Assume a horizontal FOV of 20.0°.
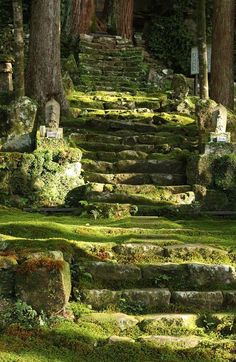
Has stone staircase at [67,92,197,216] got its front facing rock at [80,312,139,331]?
yes

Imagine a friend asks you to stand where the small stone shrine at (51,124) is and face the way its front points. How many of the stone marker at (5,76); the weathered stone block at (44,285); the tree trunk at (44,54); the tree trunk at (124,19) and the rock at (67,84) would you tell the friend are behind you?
4

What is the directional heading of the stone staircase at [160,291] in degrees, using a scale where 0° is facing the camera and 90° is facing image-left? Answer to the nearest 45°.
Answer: approximately 0°

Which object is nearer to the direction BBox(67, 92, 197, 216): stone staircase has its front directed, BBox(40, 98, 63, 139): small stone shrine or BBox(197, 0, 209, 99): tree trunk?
the small stone shrine

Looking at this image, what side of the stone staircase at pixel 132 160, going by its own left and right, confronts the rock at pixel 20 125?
right

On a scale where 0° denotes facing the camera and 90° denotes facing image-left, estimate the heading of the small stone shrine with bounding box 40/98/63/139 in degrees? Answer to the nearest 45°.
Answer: approximately 0°

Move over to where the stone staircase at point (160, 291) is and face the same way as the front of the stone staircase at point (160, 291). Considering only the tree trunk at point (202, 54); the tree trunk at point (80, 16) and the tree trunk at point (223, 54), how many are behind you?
3

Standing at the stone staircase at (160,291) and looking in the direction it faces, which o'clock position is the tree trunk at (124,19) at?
The tree trunk is roughly at 6 o'clock from the stone staircase.

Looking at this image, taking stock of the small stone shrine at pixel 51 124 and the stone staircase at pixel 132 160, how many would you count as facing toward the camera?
2

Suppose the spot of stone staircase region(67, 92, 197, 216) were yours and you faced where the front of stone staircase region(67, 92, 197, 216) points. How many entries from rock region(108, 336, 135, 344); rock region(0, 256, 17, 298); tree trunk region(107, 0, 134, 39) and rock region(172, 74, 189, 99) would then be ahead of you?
2

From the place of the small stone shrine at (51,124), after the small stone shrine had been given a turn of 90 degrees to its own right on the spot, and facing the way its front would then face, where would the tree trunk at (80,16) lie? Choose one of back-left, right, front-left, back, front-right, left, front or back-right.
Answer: right

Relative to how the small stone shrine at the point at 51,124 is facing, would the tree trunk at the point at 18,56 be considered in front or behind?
behind
